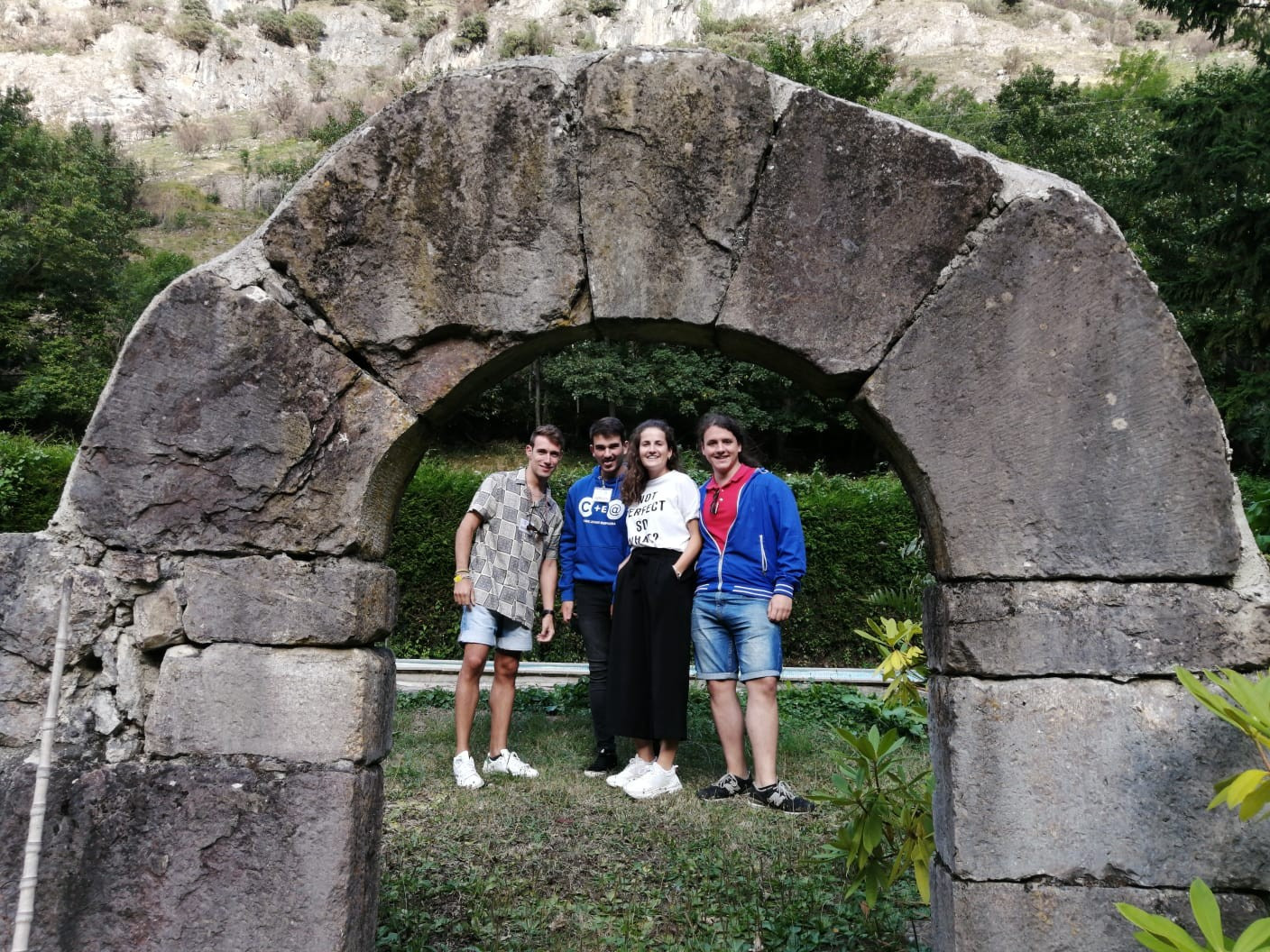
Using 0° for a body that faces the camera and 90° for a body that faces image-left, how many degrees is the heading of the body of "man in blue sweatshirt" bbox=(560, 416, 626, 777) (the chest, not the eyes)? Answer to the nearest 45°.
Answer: approximately 0°

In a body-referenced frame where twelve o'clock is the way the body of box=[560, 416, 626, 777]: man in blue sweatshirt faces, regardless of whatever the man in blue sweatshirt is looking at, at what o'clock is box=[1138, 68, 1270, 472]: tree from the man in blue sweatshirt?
The tree is roughly at 8 o'clock from the man in blue sweatshirt.

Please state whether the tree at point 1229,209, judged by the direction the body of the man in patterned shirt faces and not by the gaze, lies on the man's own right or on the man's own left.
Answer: on the man's own left

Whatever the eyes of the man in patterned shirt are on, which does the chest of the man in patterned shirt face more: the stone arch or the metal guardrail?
the stone arch

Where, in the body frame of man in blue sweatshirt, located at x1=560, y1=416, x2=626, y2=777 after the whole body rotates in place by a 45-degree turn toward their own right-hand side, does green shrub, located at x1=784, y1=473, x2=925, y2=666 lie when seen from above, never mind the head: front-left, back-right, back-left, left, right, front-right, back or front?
back

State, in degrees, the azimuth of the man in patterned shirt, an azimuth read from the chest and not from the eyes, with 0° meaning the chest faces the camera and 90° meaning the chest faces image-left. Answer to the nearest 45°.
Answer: approximately 315°

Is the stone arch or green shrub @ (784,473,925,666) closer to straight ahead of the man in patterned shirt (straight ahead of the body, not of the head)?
the stone arch
